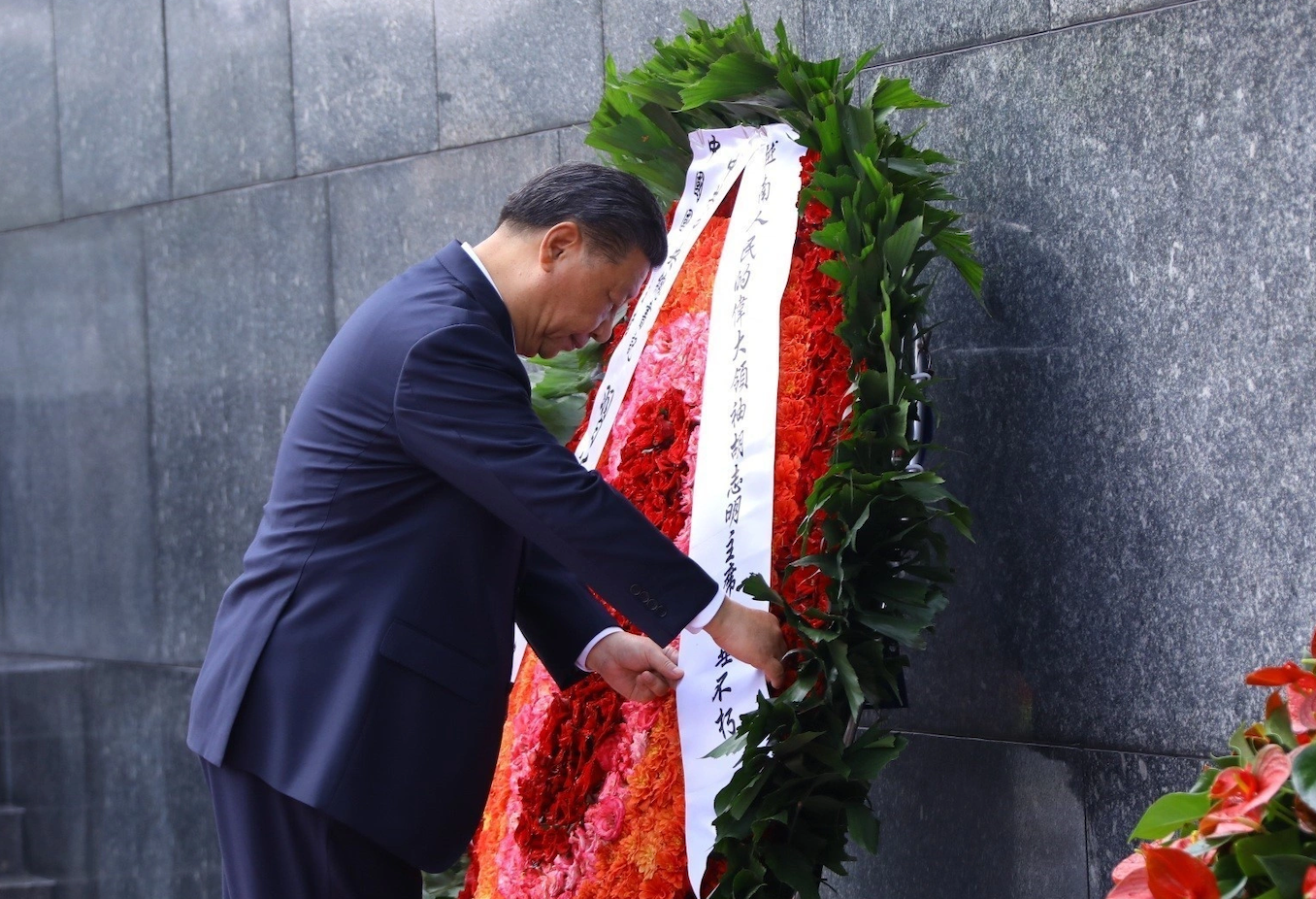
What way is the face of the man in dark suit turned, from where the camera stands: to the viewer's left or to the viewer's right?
to the viewer's right

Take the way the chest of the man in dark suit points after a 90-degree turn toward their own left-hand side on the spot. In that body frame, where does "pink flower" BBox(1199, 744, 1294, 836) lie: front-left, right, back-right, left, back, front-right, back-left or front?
back-right

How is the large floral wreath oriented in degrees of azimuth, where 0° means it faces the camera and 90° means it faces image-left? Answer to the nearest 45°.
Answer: approximately 45°

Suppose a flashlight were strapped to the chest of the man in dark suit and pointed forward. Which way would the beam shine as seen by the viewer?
to the viewer's right

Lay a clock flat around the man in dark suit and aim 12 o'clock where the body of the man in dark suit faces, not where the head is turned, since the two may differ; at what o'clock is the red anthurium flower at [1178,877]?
The red anthurium flower is roughly at 2 o'clock from the man in dark suit.

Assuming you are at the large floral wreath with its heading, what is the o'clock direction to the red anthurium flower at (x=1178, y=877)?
The red anthurium flower is roughly at 10 o'clock from the large floral wreath.

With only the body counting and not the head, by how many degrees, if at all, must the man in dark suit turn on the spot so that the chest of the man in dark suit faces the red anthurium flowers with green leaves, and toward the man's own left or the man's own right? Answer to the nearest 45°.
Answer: approximately 45° to the man's own right
